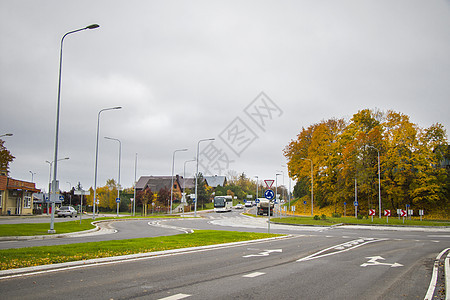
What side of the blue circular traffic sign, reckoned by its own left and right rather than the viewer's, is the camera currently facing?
front
